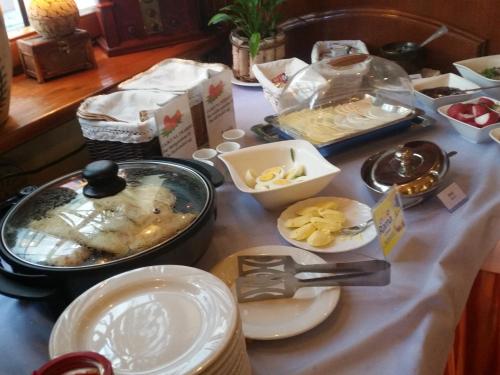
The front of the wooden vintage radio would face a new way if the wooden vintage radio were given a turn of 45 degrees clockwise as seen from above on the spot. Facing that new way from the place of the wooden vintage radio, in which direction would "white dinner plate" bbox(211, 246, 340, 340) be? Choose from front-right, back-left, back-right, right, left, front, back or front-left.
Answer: front

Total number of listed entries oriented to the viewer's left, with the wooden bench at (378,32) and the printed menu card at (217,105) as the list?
0

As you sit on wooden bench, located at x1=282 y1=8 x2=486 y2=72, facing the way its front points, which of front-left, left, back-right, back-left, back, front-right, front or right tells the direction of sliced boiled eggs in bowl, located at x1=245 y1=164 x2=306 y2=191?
front

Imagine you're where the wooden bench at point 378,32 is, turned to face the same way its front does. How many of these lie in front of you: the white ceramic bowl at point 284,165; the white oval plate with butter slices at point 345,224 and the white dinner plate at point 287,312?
3

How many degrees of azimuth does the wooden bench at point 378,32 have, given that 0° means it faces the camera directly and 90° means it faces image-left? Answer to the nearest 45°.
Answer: approximately 0°

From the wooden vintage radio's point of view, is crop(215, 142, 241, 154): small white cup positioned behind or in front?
in front

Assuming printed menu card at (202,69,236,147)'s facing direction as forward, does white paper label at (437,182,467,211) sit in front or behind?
in front

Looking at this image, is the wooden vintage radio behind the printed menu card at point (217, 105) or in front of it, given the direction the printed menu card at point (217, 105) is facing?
behind

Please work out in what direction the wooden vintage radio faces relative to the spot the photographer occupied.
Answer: facing the viewer and to the right of the viewer

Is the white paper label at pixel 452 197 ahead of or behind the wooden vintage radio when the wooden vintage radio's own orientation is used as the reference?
ahead
